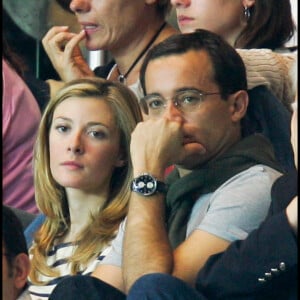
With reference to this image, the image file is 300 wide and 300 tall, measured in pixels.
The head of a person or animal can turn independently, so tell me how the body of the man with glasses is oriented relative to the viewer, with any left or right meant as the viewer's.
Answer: facing the viewer and to the left of the viewer

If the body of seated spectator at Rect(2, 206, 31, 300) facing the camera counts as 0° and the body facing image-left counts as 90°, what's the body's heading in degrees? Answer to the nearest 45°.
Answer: approximately 45°

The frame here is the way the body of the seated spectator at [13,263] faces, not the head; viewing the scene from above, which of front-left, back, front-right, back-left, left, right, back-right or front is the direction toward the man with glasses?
back-left

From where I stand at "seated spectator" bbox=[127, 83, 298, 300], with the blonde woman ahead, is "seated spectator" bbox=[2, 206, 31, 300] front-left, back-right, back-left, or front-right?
front-left

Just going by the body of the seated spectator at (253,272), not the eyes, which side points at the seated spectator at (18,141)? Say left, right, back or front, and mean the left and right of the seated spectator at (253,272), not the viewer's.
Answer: right

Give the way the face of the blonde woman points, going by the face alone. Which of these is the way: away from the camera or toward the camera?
toward the camera

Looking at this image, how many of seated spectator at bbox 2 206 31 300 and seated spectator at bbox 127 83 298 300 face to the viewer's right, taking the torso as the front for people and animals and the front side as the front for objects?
0
